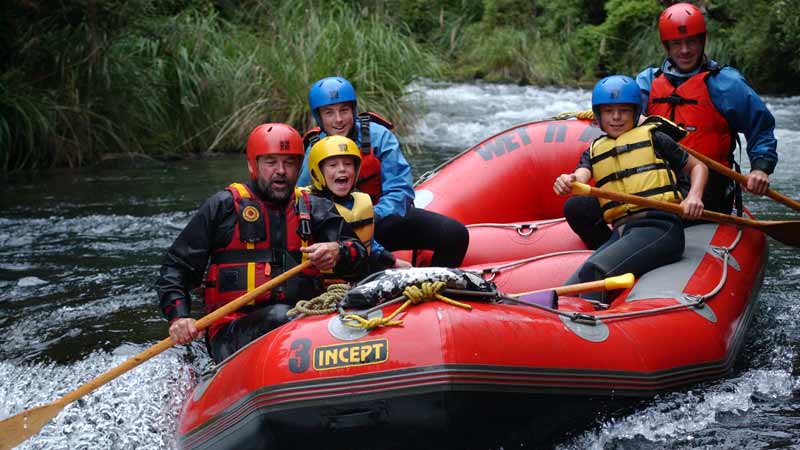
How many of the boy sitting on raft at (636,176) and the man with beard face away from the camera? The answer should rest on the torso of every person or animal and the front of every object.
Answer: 0

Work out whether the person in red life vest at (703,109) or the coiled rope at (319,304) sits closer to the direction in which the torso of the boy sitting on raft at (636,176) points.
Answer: the coiled rope

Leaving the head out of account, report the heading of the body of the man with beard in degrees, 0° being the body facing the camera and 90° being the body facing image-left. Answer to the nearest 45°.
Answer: approximately 315°

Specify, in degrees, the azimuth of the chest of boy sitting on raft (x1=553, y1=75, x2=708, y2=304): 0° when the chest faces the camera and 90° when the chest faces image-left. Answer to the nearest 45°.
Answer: approximately 45°

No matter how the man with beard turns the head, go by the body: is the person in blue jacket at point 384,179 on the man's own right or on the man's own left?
on the man's own left
